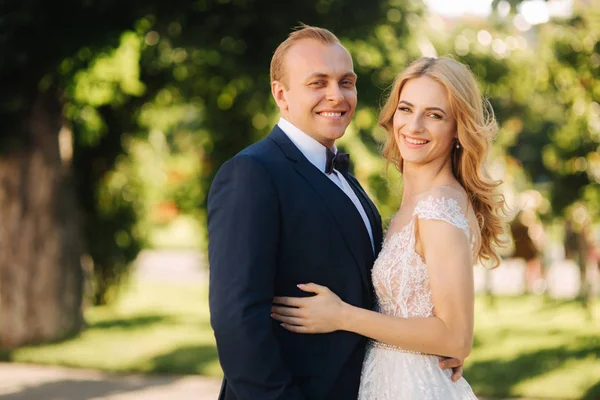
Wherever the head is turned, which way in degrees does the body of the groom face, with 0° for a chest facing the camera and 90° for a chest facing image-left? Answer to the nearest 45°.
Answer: approximately 315°

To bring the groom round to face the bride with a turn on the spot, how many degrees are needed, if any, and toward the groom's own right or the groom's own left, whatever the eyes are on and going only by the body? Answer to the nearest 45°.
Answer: approximately 90° to the groom's own left

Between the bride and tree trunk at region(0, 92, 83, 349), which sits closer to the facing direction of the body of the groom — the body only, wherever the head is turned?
the bride

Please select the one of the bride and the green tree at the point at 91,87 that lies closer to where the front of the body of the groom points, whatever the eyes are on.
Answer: the bride

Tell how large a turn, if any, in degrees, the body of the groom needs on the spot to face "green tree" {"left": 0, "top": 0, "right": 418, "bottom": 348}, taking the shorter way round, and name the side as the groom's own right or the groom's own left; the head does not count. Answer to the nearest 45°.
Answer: approximately 135° to the groom's own left

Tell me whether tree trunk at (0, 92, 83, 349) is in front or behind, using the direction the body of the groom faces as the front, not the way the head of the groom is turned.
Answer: behind
